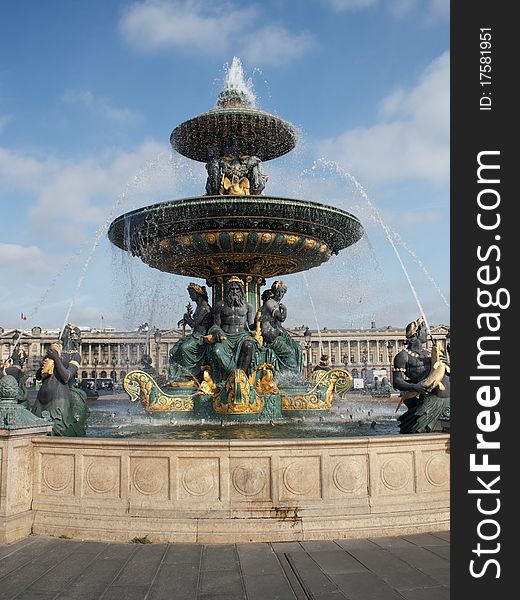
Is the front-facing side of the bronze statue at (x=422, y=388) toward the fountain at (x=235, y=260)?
no

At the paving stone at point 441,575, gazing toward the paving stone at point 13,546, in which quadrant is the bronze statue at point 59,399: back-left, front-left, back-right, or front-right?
front-right

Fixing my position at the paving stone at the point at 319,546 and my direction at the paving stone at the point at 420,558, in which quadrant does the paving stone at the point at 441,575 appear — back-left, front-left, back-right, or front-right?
front-right

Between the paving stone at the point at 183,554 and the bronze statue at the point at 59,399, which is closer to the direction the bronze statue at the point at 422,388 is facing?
the paving stone

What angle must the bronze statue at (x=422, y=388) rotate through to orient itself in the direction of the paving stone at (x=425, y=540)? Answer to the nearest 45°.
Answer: approximately 45° to its right

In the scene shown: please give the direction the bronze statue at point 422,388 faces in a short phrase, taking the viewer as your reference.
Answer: facing the viewer and to the right of the viewer

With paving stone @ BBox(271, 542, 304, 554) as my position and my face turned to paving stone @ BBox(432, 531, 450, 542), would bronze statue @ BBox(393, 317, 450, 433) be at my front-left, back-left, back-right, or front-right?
front-left

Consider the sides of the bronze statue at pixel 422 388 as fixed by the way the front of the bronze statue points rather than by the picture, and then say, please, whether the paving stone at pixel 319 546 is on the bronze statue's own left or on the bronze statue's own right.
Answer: on the bronze statue's own right

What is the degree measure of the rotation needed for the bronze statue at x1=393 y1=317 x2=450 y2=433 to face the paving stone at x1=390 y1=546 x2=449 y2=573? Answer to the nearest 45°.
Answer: approximately 45° to its right

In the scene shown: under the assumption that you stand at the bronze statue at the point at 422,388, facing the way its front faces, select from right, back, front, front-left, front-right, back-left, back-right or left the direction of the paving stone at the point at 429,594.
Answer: front-right

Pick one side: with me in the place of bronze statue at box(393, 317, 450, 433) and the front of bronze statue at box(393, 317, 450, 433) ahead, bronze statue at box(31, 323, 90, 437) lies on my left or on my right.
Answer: on my right

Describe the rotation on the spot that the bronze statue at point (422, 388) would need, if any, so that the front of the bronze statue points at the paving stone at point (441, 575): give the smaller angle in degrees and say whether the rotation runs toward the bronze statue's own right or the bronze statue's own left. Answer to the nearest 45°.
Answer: approximately 45° to the bronze statue's own right

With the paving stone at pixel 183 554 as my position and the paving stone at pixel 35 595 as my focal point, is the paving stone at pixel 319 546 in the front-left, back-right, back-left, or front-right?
back-left

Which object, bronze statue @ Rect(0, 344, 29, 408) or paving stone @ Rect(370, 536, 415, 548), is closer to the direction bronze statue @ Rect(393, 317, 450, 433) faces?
the paving stone
